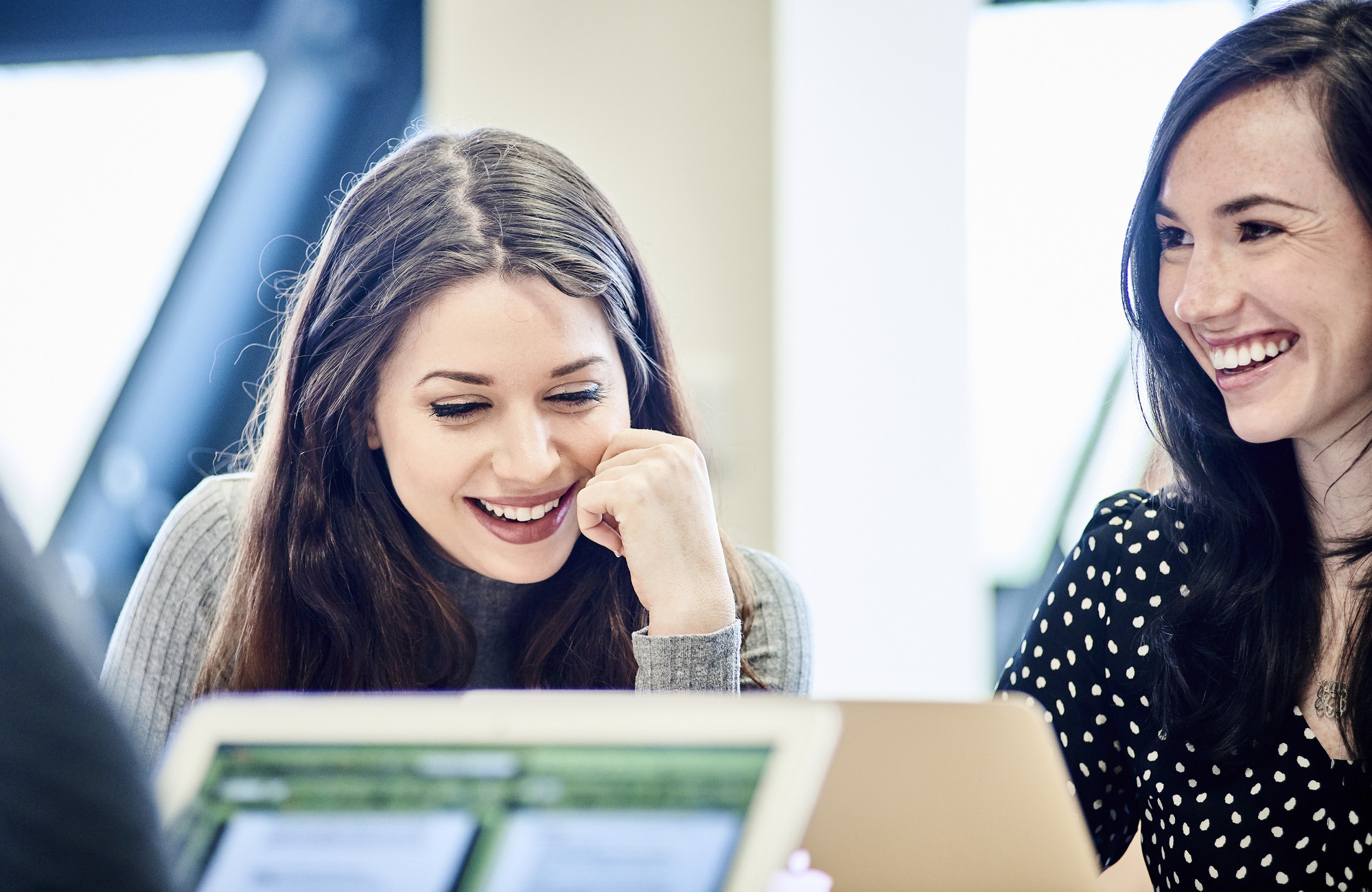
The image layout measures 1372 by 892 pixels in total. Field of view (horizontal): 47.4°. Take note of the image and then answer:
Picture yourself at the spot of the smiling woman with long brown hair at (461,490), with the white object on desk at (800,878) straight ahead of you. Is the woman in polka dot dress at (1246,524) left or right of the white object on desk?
left

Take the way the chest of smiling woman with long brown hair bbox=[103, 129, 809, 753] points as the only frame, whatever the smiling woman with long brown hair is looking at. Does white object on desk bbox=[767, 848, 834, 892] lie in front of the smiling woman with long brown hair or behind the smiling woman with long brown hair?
in front

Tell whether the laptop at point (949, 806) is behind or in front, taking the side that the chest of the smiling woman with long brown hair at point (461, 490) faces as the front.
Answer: in front

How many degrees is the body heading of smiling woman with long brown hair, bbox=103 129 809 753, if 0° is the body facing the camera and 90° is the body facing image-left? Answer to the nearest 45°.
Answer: approximately 0°

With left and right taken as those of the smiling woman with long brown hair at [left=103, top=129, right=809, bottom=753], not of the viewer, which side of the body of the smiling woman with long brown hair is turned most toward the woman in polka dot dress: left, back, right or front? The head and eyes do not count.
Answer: left

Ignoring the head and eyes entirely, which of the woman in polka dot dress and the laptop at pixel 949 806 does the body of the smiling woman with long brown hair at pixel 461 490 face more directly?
the laptop
